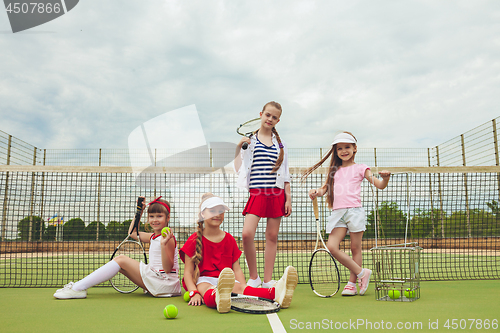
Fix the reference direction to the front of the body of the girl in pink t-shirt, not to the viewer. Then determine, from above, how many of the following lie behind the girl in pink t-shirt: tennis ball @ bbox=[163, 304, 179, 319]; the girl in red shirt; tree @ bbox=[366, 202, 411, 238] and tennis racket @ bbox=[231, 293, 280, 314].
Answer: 1

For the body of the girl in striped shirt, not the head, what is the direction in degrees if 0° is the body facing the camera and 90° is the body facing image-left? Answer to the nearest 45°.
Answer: approximately 0°

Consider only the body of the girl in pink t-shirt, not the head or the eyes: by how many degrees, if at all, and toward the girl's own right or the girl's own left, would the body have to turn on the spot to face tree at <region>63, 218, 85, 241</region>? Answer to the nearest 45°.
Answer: approximately 135° to the girl's own right

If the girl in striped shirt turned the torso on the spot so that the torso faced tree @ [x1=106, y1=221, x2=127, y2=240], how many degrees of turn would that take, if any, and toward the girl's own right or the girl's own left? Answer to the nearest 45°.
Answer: approximately 135° to the girl's own right

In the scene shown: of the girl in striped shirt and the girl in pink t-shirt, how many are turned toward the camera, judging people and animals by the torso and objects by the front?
2

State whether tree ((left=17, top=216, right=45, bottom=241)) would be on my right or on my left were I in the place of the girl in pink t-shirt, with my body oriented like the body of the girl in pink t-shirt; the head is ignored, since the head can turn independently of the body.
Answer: on my right

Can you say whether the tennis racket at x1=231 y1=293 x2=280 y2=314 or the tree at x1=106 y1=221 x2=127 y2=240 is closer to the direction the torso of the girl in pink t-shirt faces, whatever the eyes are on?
the tennis racket

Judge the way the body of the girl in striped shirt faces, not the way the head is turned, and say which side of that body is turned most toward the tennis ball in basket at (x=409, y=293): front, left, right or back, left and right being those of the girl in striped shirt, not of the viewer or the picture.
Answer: left
